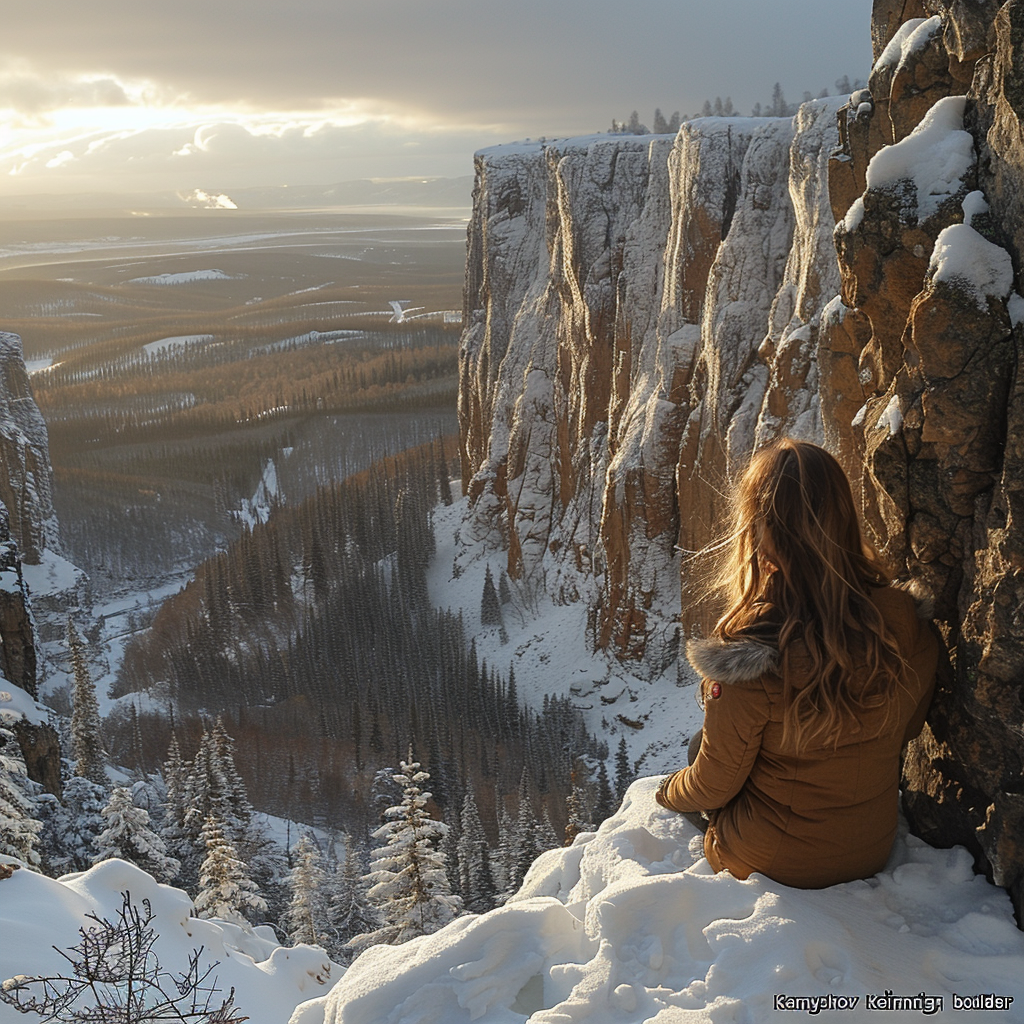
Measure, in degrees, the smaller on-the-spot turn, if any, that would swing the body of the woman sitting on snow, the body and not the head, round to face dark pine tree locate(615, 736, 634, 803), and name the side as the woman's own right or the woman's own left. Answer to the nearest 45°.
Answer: approximately 45° to the woman's own right

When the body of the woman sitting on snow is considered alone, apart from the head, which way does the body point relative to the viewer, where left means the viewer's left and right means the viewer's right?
facing away from the viewer and to the left of the viewer

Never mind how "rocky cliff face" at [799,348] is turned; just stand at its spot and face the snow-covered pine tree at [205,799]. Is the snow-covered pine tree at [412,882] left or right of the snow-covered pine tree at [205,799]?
left

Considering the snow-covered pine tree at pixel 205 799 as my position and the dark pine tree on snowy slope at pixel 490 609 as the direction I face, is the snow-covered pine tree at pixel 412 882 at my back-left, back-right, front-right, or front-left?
back-right

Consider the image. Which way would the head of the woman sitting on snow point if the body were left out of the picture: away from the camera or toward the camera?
away from the camera
